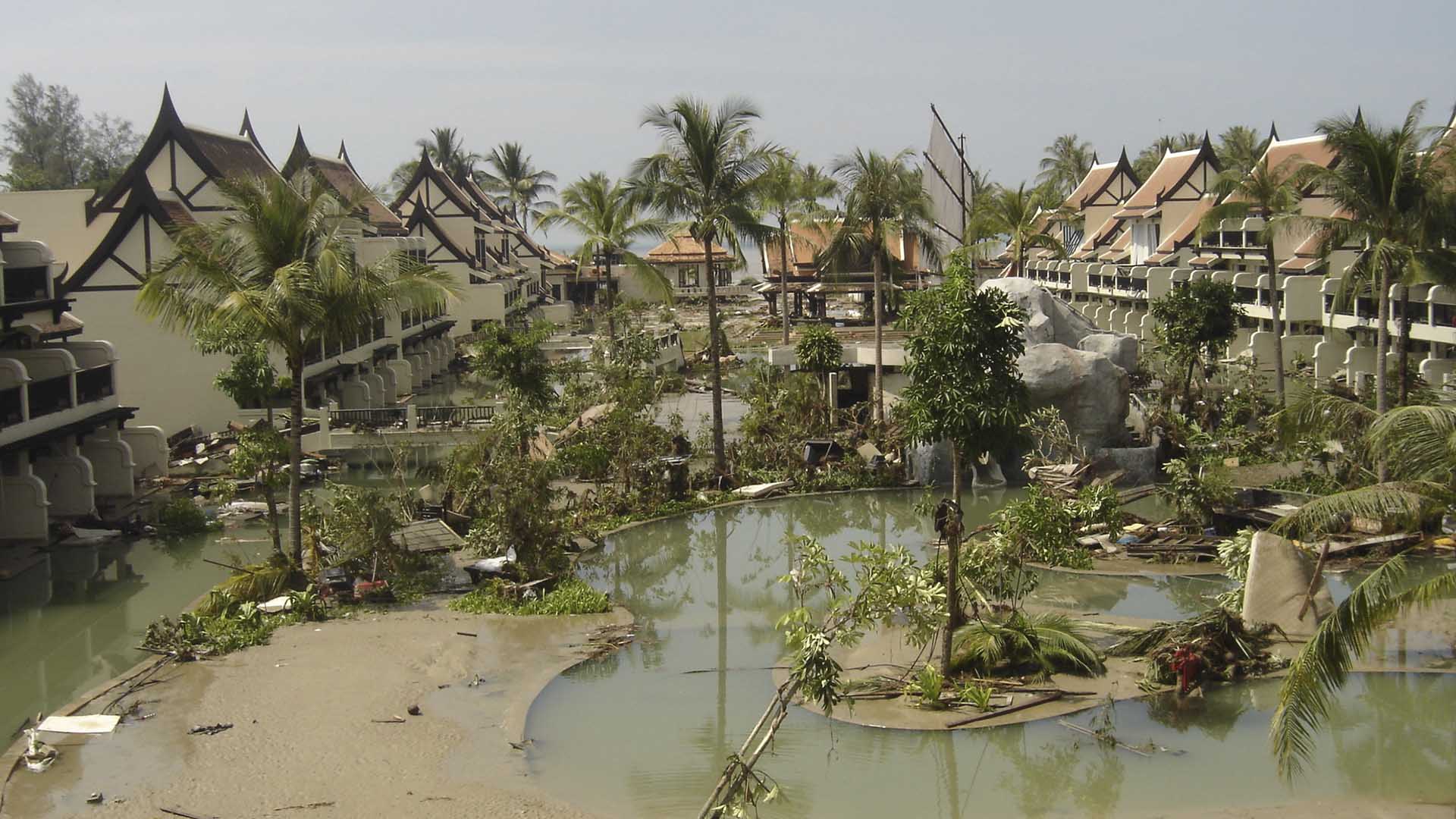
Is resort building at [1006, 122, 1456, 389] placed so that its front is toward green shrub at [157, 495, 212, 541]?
yes

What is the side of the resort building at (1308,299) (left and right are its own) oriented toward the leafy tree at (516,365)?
front

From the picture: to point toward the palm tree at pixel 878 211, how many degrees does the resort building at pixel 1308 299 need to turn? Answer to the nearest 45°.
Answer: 0° — it already faces it

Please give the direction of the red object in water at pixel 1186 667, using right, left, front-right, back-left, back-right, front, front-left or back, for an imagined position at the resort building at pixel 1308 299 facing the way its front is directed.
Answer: front-left

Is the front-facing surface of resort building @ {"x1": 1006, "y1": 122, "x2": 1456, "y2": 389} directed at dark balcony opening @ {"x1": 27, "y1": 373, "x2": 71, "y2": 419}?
yes

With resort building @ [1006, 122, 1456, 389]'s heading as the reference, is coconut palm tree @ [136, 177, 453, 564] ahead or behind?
ahead

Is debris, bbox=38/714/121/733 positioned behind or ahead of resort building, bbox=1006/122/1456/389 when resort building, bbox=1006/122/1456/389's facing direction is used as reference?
ahead

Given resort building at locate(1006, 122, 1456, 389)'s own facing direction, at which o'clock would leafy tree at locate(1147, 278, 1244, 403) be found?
The leafy tree is roughly at 11 o'clock from the resort building.

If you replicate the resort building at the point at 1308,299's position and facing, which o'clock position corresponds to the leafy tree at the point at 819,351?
The leafy tree is roughly at 12 o'clock from the resort building.

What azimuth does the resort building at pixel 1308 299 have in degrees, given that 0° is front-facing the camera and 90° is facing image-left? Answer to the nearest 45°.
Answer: approximately 45°

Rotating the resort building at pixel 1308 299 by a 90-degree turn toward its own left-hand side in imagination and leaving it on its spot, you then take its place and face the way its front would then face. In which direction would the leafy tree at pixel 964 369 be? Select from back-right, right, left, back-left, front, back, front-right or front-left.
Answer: front-right

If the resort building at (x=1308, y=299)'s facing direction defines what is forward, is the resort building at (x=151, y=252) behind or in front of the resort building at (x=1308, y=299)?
in front

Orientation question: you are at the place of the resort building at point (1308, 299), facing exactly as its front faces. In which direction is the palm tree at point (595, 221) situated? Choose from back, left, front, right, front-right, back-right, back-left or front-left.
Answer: front-right
